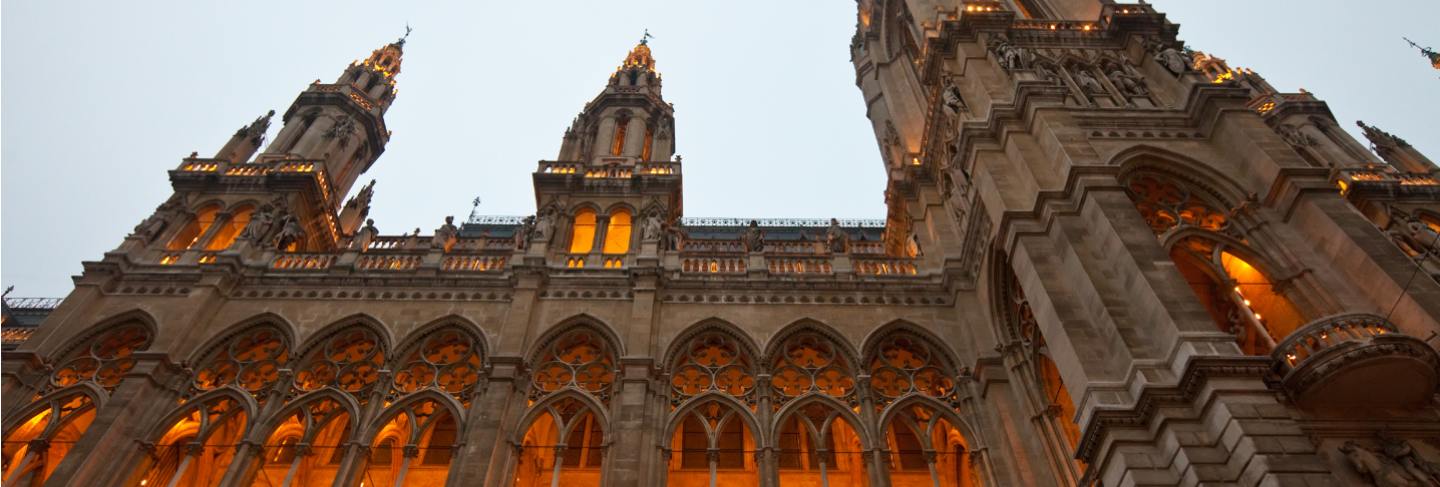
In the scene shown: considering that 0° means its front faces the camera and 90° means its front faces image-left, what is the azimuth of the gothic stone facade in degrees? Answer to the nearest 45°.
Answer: approximately 0°
